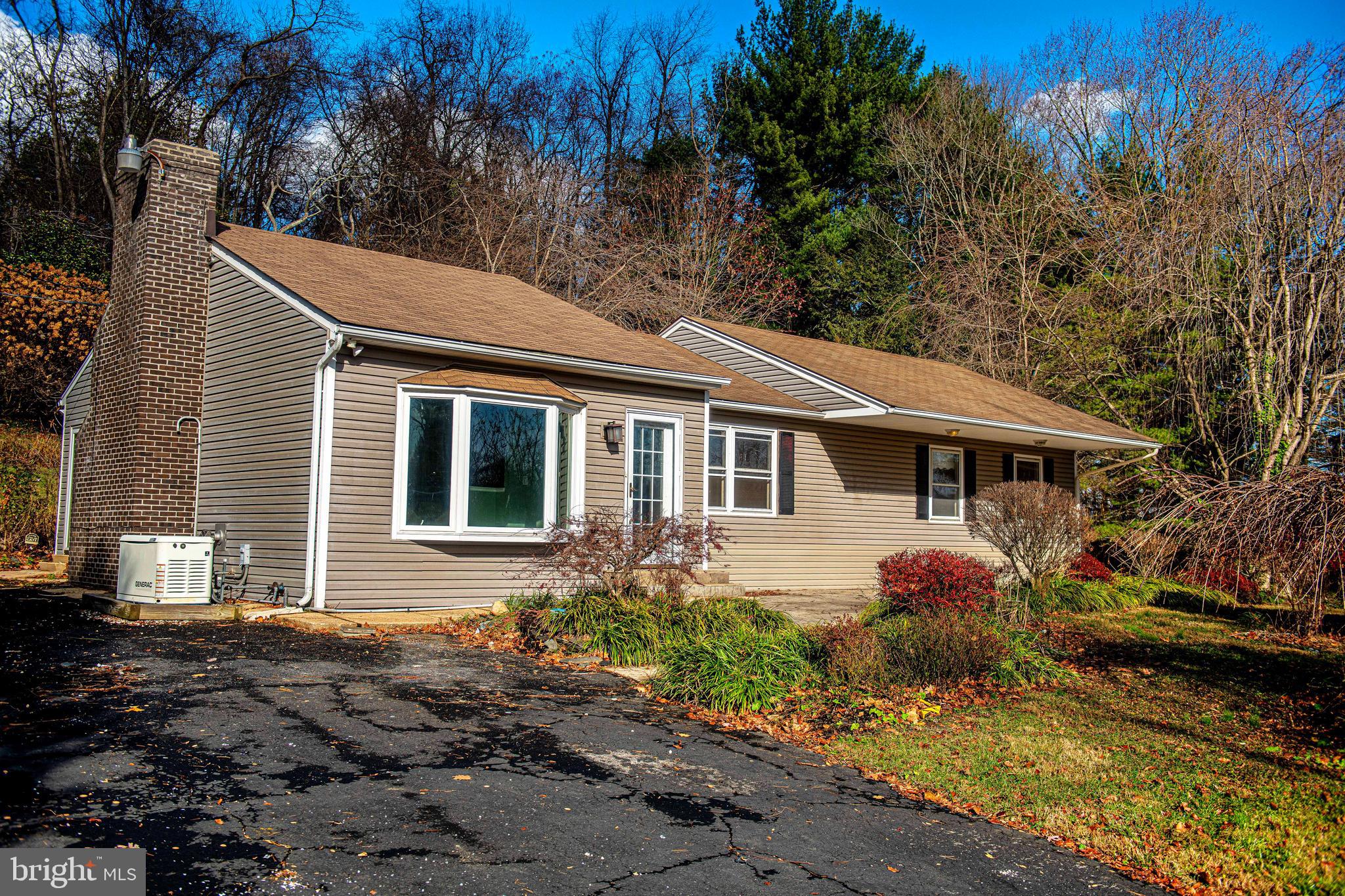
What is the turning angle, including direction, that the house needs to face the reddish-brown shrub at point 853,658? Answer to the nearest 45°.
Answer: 0° — it already faces it

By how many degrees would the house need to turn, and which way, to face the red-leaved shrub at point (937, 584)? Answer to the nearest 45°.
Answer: approximately 45° to its left

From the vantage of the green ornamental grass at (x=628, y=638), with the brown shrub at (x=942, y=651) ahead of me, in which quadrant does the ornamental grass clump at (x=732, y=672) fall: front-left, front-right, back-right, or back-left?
front-right

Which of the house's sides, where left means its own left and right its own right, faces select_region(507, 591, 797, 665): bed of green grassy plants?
front

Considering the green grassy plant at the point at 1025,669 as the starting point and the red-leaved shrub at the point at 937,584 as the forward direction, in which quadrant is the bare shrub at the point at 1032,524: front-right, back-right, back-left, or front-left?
front-right

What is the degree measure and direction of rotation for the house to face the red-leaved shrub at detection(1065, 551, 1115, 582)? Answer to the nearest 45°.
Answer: approximately 45° to its left

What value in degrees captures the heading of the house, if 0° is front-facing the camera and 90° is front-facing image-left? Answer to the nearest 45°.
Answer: approximately 315°

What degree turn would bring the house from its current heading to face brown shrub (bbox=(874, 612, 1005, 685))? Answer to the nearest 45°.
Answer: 0° — it already faces it

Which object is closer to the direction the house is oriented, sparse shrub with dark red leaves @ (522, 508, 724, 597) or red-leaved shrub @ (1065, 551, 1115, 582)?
the sparse shrub with dark red leaves

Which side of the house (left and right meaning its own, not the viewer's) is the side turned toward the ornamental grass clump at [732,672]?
front

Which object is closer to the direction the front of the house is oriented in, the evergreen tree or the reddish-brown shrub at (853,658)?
the reddish-brown shrub

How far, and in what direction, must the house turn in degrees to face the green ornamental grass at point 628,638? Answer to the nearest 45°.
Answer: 0° — it already faces it
